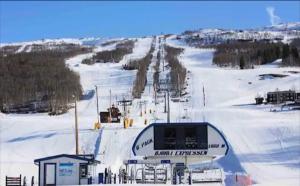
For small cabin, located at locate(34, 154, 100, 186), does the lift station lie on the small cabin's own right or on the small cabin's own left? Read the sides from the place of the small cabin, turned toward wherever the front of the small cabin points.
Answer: on the small cabin's own left

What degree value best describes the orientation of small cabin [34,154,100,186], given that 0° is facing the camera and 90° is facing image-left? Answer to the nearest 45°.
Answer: approximately 0°
